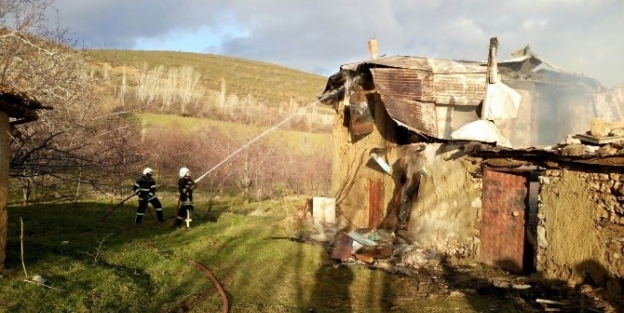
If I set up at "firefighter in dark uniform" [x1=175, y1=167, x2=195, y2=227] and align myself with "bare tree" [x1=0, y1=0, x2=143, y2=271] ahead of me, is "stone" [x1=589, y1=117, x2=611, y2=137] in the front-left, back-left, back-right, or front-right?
back-left

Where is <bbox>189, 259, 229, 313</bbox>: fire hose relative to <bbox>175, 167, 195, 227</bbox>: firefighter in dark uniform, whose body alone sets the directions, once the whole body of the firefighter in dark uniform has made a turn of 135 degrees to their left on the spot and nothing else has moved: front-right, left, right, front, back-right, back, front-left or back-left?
back-left

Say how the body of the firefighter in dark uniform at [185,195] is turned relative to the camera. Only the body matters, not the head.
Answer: to the viewer's right

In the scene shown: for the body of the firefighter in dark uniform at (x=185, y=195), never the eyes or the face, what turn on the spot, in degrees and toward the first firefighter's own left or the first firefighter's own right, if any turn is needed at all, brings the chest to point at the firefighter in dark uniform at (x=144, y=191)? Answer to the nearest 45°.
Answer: approximately 135° to the first firefighter's own left

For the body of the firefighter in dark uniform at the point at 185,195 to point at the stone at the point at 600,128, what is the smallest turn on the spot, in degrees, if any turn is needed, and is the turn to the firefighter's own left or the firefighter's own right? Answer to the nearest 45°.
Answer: approximately 45° to the firefighter's own right

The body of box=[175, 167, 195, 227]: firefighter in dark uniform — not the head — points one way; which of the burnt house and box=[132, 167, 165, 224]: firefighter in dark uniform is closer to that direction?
the burnt house

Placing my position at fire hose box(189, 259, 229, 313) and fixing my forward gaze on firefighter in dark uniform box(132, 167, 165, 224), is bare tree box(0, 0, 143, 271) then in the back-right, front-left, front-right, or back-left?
front-left

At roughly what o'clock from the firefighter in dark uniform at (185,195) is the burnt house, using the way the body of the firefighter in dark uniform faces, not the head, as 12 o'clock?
The burnt house is roughly at 1 o'clock from the firefighter in dark uniform.

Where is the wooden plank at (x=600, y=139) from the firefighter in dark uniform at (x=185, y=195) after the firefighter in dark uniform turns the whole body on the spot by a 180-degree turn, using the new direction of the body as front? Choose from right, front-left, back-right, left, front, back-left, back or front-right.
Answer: back-left
